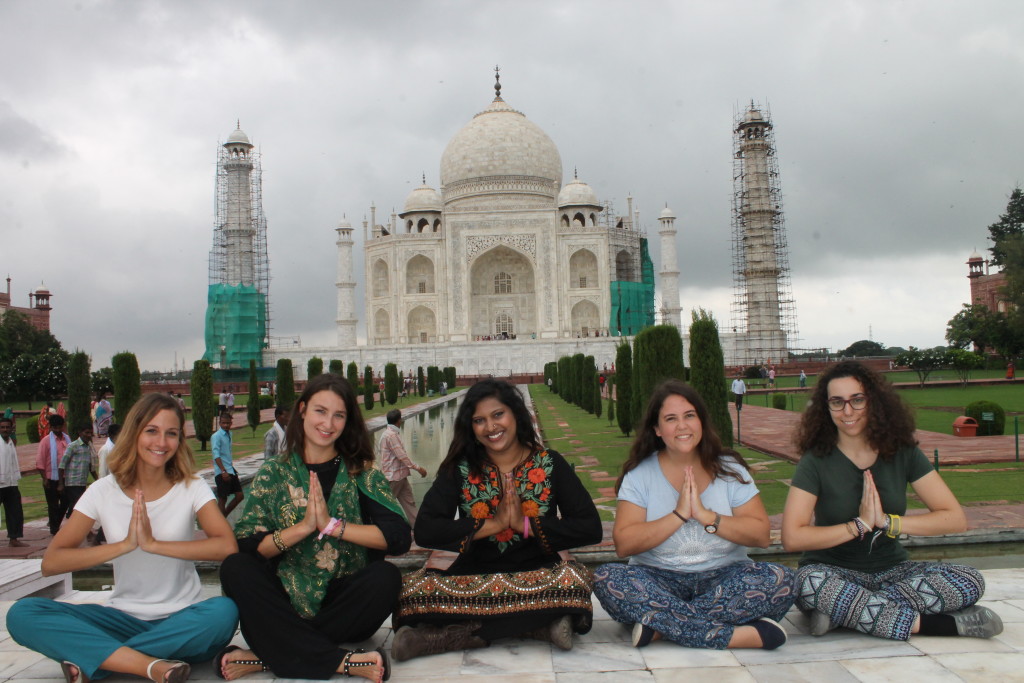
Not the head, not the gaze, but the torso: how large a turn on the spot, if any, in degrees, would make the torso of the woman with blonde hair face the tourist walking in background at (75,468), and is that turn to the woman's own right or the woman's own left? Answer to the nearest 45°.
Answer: approximately 180°

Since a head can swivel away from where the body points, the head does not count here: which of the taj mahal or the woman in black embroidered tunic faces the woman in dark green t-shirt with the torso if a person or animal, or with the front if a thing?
the taj mahal

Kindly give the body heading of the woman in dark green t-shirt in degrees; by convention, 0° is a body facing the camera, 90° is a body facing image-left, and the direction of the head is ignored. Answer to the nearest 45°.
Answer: approximately 0°

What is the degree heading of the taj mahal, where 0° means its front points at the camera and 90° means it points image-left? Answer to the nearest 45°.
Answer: approximately 0°

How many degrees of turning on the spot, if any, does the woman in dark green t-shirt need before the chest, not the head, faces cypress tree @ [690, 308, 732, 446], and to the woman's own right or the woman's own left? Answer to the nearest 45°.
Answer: approximately 180°

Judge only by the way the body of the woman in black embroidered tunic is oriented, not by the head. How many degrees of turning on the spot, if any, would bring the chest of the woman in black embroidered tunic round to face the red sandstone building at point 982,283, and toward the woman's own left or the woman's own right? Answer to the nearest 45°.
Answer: approximately 135° to the woman's own left
